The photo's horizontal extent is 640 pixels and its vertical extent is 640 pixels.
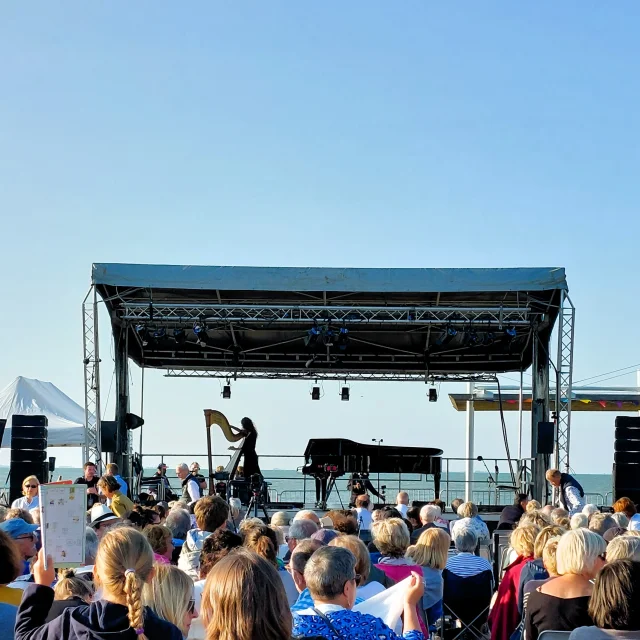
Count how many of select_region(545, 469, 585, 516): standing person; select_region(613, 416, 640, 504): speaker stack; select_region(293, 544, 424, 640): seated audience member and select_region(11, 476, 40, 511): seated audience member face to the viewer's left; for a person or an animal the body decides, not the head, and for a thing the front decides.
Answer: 1

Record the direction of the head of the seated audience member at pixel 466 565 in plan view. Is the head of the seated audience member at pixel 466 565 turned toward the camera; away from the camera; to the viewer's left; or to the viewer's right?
away from the camera

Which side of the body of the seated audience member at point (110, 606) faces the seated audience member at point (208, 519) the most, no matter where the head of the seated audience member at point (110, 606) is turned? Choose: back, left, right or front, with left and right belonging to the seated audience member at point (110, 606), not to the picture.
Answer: front

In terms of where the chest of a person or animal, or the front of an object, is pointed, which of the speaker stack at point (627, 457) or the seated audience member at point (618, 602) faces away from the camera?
the seated audience member

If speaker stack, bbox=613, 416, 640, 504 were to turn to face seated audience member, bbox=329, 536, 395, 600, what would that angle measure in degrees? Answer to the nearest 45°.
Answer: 0° — it already faces them

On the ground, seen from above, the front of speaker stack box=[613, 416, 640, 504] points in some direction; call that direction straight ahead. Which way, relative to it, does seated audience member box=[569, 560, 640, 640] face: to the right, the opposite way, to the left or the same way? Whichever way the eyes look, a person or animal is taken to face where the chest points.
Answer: the opposite way

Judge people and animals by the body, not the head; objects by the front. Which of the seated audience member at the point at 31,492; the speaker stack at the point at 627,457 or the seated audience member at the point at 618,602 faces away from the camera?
the seated audience member at the point at 618,602

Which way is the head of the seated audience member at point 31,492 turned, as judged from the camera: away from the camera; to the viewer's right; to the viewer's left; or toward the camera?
toward the camera

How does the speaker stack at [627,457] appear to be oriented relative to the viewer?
toward the camera

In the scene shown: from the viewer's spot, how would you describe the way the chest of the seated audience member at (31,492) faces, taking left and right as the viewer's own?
facing the viewer

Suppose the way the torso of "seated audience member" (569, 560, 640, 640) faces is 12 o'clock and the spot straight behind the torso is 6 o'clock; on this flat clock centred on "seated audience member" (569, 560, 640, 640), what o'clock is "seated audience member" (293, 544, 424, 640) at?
"seated audience member" (293, 544, 424, 640) is roughly at 8 o'clock from "seated audience member" (569, 560, 640, 640).

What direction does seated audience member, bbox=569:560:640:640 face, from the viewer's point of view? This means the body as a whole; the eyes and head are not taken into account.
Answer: away from the camera

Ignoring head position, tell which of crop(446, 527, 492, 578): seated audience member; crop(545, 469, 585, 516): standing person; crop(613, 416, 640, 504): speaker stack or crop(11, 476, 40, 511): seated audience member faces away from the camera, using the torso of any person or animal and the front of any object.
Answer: crop(446, 527, 492, 578): seated audience member

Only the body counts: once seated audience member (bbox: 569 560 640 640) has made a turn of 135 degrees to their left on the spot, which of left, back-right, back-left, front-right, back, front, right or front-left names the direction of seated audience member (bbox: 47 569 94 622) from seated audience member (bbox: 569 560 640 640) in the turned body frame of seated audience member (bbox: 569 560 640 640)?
front-right

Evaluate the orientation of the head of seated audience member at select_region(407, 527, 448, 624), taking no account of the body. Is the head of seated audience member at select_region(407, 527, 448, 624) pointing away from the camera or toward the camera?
away from the camera
